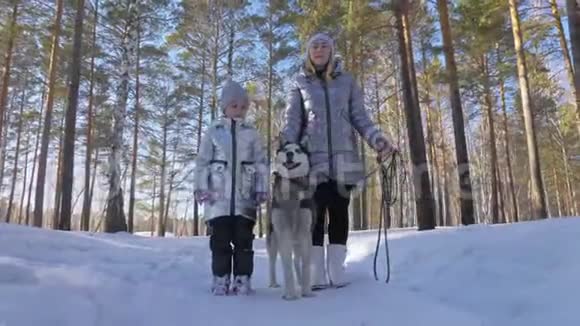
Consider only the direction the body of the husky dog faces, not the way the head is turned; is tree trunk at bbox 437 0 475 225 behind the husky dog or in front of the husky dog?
behind

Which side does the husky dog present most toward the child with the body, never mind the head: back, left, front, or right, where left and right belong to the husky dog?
right

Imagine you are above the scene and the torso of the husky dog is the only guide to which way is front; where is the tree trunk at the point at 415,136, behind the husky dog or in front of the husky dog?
behind

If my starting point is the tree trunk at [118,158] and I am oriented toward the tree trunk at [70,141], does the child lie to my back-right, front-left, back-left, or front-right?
back-left

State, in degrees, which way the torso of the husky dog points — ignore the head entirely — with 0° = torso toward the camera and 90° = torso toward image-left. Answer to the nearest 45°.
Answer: approximately 0°

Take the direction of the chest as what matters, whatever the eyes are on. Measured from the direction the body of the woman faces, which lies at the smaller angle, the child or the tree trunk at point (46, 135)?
the child

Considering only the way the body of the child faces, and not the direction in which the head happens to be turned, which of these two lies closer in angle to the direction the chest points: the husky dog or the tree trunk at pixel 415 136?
the husky dog

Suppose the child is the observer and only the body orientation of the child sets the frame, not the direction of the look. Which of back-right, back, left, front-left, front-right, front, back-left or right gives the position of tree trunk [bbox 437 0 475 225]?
back-left
